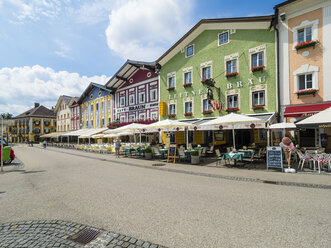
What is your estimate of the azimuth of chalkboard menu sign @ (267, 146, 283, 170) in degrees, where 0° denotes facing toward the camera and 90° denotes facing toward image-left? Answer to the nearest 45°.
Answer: approximately 0°

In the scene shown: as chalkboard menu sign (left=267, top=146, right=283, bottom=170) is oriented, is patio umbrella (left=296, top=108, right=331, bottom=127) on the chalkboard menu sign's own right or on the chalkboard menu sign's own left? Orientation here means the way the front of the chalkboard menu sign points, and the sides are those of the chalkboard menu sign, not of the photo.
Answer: on the chalkboard menu sign's own left
